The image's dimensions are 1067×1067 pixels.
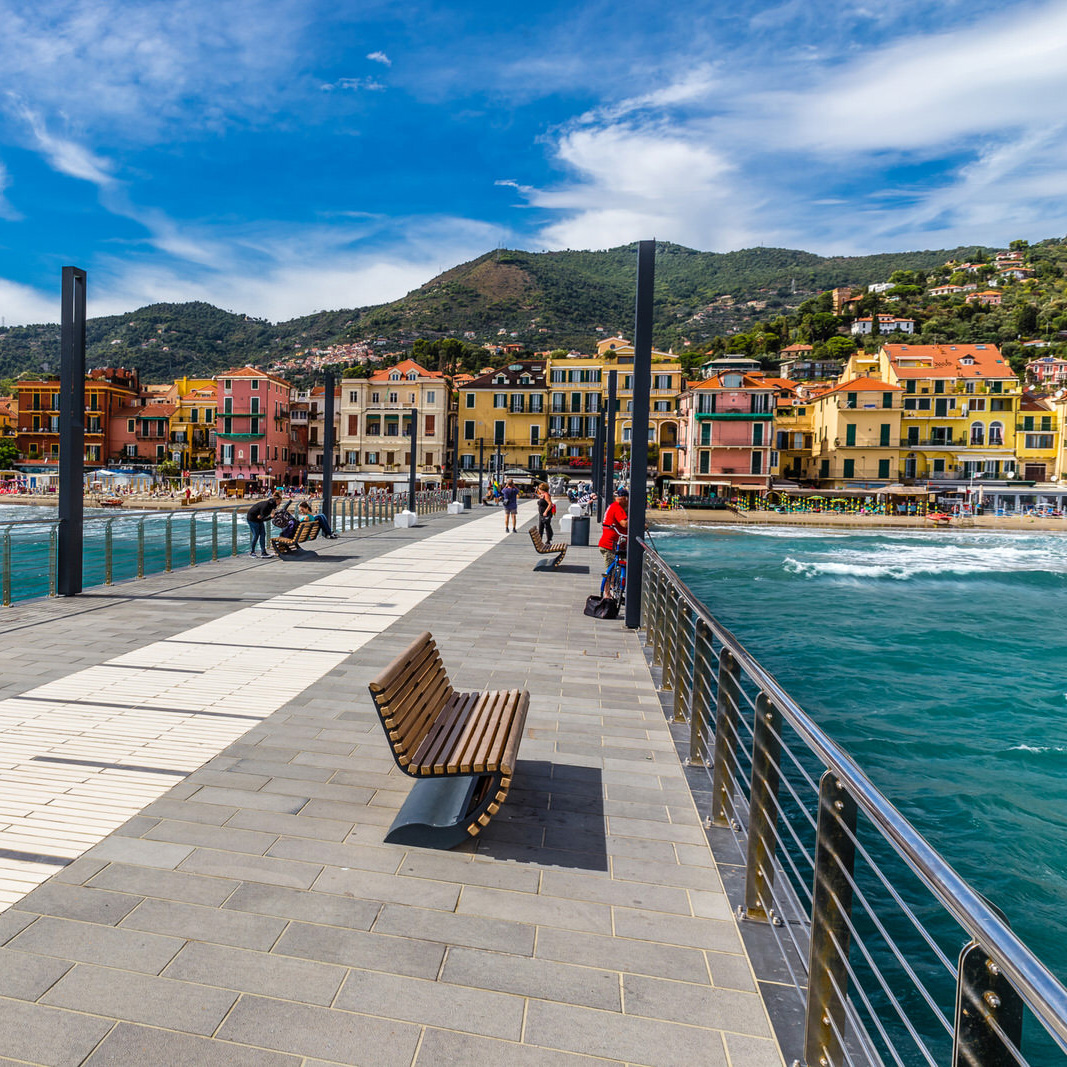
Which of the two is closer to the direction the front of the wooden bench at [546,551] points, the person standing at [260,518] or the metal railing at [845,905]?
the metal railing

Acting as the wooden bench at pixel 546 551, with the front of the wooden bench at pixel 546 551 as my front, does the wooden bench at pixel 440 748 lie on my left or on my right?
on my right

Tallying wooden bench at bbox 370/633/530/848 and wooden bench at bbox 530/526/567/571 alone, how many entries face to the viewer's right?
2

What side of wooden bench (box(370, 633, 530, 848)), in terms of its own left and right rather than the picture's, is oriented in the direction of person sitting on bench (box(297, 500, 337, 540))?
left

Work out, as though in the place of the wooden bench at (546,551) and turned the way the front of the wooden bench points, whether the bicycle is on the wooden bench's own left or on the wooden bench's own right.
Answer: on the wooden bench's own right

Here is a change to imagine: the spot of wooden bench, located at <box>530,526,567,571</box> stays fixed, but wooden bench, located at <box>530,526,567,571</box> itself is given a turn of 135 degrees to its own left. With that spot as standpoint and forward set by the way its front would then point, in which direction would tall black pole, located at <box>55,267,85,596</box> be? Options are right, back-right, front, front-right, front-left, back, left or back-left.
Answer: left

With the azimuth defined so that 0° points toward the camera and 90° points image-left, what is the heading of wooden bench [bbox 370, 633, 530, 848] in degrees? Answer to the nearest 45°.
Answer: approximately 270°

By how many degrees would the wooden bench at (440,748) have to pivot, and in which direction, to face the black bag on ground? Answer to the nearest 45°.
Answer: approximately 90° to its left

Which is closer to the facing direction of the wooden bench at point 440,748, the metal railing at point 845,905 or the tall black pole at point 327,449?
the metal railing

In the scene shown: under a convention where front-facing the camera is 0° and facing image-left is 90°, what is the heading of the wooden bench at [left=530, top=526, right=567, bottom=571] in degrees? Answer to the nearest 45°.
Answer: approximately 270°
